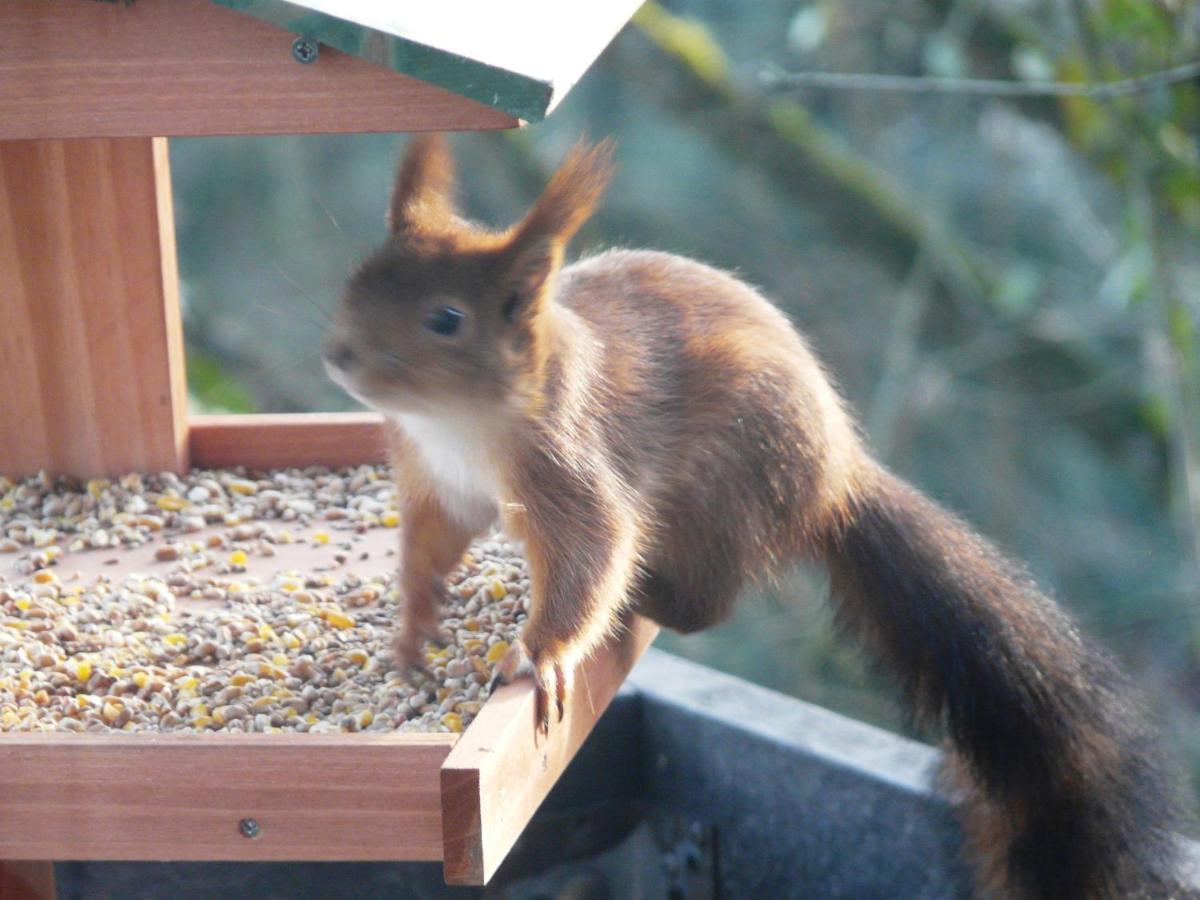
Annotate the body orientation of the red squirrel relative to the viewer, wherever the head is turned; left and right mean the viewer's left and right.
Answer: facing the viewer and to the left of the viewer
